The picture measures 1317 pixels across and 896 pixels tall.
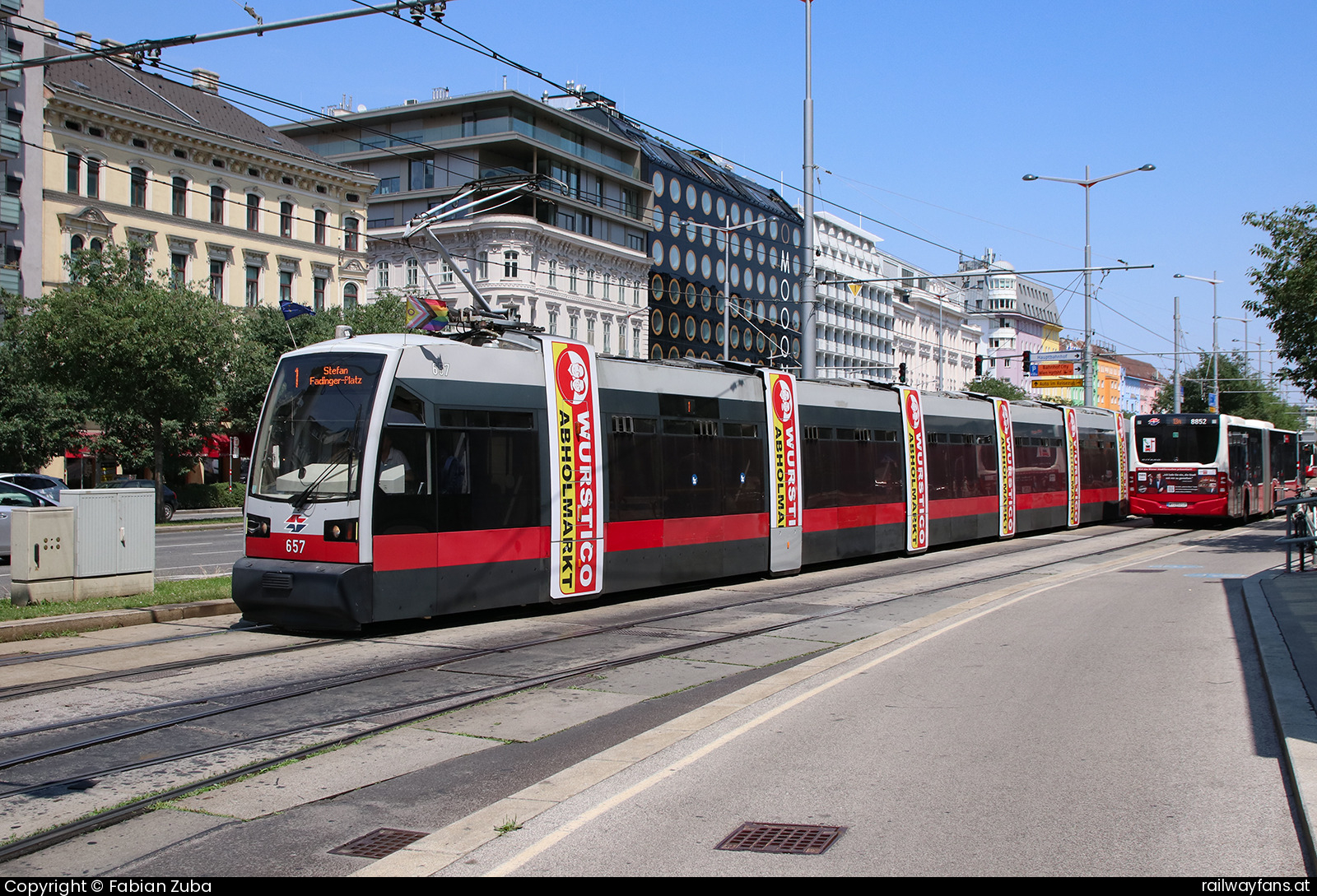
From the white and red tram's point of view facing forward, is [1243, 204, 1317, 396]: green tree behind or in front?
behind

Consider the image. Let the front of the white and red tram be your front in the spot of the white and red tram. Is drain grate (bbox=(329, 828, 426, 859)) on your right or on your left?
on your left

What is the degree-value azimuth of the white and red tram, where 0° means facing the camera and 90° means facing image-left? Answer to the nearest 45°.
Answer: approximately 45°

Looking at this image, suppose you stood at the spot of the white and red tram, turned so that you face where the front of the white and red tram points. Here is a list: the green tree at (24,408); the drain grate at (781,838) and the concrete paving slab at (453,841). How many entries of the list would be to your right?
1

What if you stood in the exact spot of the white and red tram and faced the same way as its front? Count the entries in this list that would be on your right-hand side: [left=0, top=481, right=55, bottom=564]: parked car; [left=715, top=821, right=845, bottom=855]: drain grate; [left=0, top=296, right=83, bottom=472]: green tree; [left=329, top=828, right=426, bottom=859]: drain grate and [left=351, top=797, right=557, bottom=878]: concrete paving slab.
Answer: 2

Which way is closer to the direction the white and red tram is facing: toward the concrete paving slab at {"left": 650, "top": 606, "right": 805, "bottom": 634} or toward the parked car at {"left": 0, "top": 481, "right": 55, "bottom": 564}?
the parked car

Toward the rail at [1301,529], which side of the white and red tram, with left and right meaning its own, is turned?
back

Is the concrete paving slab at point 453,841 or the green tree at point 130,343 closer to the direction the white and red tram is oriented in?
the concrete paving slab

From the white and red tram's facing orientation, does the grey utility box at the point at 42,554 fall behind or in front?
in front

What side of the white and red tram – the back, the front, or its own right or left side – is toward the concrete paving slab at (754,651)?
left

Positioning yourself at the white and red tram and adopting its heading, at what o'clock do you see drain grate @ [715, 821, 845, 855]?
The drain grate is roughly at 10 o'clock from the white and red tram.

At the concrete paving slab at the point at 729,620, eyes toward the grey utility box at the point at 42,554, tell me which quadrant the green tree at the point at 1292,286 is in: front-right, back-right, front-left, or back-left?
back-right

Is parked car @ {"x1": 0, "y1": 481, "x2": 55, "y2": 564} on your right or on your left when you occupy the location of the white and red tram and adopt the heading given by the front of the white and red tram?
on your right

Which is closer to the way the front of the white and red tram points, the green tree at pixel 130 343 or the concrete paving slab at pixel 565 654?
the concrete paving slab
